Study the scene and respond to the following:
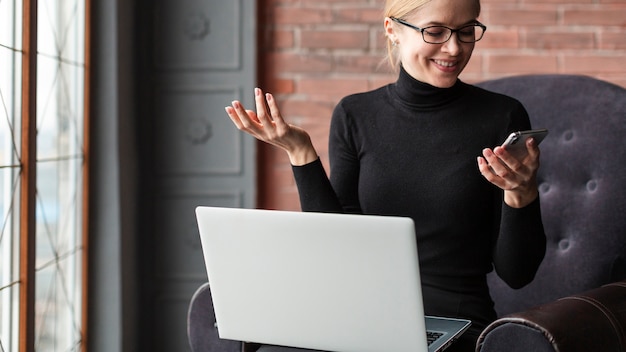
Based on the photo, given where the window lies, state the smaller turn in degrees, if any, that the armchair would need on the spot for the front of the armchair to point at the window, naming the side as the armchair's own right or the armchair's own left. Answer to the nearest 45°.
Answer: approximately 45° to the armchair's own right

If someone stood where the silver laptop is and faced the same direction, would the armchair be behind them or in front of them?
in front

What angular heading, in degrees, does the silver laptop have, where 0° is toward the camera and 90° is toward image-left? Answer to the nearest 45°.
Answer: approximately 225°

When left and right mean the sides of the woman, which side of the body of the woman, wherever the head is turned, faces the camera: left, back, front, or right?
front

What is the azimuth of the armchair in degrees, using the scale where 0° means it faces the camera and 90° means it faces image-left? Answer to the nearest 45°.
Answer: approximately 45°

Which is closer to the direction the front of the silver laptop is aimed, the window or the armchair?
the armchair

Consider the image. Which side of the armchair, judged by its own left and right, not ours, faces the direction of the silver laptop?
front

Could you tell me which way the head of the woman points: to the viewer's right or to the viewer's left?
to the viewer's right
